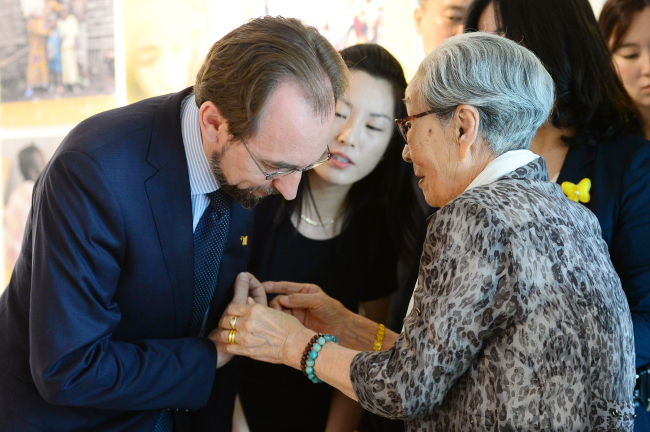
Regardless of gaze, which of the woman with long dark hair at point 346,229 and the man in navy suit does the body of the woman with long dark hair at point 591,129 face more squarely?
the man in navy suit

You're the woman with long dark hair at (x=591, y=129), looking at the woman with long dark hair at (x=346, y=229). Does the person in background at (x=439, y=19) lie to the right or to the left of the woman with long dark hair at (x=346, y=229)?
right

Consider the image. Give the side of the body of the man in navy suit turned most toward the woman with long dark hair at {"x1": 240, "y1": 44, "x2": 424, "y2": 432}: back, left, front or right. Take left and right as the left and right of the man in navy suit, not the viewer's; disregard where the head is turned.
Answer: left

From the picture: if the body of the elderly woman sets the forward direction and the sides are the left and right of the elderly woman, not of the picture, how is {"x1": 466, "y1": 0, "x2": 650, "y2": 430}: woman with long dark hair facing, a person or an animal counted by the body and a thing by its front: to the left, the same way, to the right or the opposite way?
to the left

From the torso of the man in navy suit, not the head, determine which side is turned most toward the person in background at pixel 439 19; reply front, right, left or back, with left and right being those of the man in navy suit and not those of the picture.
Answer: left

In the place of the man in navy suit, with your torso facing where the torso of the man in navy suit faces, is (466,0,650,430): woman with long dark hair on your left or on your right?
on your left

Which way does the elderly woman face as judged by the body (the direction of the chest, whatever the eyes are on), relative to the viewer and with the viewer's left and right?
facing away from the viewer and to the left of the viewer
